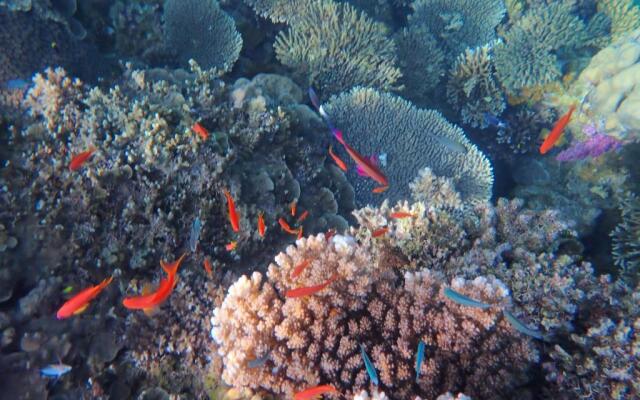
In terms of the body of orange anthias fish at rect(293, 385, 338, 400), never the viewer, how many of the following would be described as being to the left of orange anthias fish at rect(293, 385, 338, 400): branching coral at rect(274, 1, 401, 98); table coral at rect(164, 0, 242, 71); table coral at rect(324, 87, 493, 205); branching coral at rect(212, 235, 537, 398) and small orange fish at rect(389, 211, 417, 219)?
0

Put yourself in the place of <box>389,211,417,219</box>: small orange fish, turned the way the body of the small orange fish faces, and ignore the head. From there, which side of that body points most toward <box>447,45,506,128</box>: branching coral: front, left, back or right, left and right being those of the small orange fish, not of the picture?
right

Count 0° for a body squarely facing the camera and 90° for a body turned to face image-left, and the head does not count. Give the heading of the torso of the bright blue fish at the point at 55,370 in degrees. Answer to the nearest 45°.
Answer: approximately 90°

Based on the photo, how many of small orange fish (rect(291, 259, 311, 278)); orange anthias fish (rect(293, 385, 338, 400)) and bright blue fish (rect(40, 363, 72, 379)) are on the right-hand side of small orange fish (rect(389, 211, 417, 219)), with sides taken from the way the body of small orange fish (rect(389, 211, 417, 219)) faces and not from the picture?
0

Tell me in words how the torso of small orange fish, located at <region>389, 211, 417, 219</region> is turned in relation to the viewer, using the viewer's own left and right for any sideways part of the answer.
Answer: facing to the left of the viewer

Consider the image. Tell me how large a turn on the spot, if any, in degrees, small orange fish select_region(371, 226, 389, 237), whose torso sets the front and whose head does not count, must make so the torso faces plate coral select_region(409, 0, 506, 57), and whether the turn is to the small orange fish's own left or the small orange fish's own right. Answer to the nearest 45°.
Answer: approximately 90° to the small orange fish's own right

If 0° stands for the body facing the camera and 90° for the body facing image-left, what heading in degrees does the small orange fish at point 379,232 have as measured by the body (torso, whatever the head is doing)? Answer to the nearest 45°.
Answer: approximately 90°

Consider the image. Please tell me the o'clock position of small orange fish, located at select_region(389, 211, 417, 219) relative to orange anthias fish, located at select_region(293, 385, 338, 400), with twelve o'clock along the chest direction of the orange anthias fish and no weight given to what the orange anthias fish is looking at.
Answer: The small orange fish is roughly at 4 o'clock from the orange anthias fish.

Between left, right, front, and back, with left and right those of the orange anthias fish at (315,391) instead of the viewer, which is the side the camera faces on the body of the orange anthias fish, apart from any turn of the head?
left

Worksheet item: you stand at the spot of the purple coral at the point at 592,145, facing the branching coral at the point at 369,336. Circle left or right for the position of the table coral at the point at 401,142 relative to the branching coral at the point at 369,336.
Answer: right

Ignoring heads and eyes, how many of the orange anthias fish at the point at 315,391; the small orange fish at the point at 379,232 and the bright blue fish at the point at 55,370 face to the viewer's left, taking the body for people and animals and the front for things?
3
